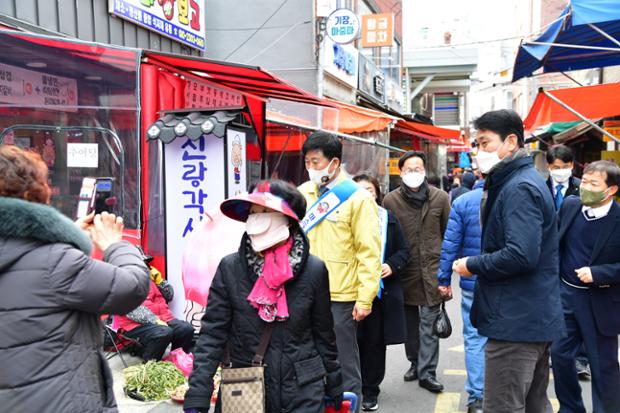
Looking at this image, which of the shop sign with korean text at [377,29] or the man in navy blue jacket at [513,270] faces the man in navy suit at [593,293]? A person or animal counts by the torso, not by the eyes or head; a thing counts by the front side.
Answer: the shop sign with korean text

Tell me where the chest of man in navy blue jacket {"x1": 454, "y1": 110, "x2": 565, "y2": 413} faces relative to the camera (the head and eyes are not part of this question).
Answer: to the viewer's left

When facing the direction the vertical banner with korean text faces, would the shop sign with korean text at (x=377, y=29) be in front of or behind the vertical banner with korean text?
behind

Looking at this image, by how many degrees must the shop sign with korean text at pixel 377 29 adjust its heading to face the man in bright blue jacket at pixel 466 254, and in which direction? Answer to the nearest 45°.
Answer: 0° — it already faces them

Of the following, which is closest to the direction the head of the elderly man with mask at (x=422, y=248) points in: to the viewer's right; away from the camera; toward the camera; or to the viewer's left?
toward the camera

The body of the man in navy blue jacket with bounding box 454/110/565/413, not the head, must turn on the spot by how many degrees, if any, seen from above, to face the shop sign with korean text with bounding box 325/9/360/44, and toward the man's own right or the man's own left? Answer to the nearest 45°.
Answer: approximately 90° to the man's own right

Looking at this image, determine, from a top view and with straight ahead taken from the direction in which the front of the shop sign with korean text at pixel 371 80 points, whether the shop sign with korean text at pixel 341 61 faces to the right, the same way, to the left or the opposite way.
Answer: the same way

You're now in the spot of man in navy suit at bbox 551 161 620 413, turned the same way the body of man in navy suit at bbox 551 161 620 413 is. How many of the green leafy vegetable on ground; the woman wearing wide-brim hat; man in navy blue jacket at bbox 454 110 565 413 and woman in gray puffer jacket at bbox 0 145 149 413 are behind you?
0

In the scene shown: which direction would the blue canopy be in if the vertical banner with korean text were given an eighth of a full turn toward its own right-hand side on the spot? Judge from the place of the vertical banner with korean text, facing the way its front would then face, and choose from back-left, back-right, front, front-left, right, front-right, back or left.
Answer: back-left

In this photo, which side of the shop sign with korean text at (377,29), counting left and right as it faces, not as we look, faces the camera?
front

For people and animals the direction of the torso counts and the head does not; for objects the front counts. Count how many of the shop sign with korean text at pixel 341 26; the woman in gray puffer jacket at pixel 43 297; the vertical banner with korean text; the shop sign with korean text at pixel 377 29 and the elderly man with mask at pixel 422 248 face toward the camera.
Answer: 4

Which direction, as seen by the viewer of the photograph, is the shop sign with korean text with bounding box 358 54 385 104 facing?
facing the viewer and to the right of the viewer

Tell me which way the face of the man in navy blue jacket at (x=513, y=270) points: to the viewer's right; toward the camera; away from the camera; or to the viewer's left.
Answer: to the viewer's left

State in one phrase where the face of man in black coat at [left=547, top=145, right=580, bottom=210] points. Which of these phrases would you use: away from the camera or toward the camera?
toward the camera

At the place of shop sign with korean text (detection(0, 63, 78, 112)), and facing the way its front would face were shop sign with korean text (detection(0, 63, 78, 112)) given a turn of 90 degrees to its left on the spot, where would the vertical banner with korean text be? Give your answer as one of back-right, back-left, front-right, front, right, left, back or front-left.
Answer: front-right

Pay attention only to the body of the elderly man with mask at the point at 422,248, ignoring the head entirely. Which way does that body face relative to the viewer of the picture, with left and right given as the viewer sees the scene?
facing the viewer

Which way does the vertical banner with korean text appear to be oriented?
toward the camera

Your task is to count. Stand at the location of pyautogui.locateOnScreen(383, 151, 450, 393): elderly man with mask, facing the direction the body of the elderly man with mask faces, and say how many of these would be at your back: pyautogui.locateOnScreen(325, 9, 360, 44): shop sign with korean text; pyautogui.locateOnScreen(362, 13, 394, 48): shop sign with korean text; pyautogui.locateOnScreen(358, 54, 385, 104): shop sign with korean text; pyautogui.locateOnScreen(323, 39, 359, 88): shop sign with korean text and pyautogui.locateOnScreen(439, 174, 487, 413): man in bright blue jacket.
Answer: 4

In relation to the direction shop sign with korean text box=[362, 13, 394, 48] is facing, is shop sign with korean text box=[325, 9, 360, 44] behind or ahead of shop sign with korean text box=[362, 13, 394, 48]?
ahead
